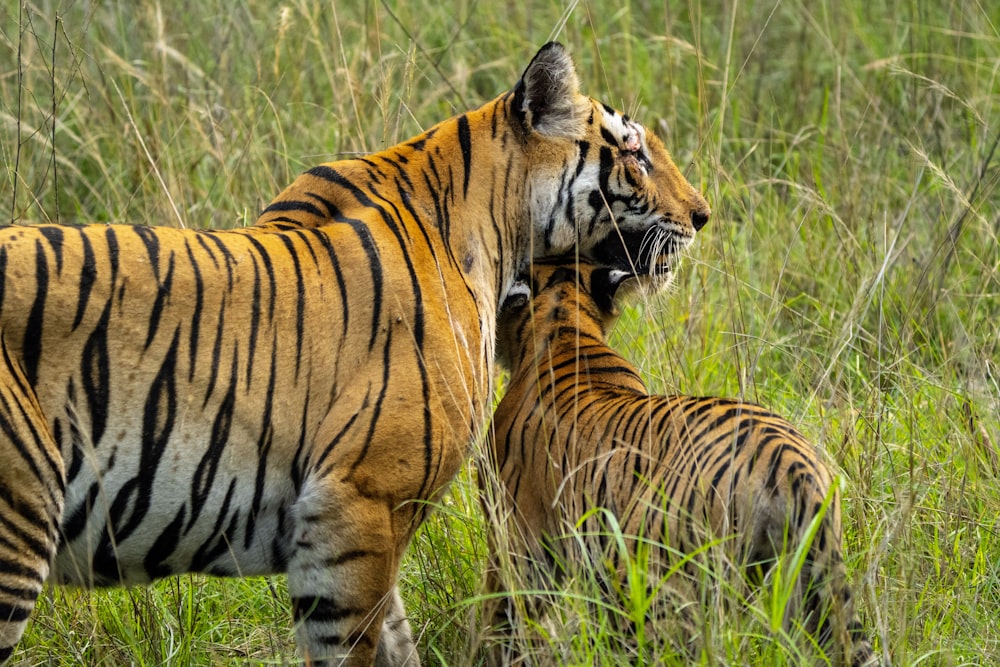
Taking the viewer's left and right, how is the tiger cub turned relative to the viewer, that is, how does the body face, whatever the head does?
facing away from the viewer and to the left of the viewer

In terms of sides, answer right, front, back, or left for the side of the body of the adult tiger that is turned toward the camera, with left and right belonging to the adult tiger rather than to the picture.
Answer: right

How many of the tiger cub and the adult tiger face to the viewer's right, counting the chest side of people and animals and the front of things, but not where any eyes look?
1

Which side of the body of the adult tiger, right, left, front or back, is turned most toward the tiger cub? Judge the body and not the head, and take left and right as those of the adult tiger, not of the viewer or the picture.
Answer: front

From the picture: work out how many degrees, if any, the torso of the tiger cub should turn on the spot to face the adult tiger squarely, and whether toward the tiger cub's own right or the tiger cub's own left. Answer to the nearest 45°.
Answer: approximately 45° to the tiger cub's own left
